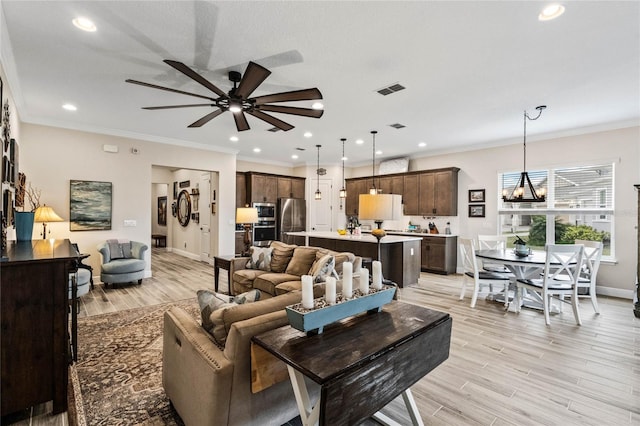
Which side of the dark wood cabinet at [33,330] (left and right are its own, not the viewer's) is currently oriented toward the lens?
right

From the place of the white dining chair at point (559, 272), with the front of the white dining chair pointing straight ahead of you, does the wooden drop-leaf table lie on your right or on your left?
on your left

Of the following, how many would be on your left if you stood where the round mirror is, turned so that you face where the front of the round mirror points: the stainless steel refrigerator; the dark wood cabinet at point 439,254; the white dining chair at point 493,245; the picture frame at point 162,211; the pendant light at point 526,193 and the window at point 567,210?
5

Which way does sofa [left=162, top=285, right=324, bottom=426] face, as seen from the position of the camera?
facing away from the viewer and to the left of the viewer

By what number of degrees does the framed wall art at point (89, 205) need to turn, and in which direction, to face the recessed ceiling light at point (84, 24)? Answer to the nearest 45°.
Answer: approximately 45° to its right

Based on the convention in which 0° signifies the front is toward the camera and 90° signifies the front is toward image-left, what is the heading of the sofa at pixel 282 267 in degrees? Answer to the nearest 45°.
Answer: approximately 45°
